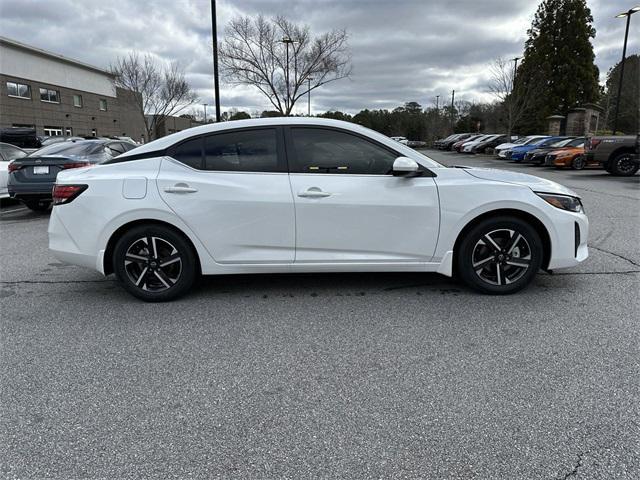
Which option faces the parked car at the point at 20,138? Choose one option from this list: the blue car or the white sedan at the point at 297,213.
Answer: the blue car

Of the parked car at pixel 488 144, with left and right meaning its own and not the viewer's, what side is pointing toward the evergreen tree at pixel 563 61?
back

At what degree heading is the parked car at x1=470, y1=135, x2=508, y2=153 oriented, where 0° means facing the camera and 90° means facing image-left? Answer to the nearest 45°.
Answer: approximately 45°

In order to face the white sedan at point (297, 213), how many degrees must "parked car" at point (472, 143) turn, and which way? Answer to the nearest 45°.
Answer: approximately 45° to its left

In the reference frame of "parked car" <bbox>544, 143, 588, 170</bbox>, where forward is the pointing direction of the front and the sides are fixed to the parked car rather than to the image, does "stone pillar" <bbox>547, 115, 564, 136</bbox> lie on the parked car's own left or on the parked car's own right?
on the parked car's own right

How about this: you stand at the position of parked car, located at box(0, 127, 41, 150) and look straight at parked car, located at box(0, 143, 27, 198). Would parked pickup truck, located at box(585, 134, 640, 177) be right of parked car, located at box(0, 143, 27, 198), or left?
left
